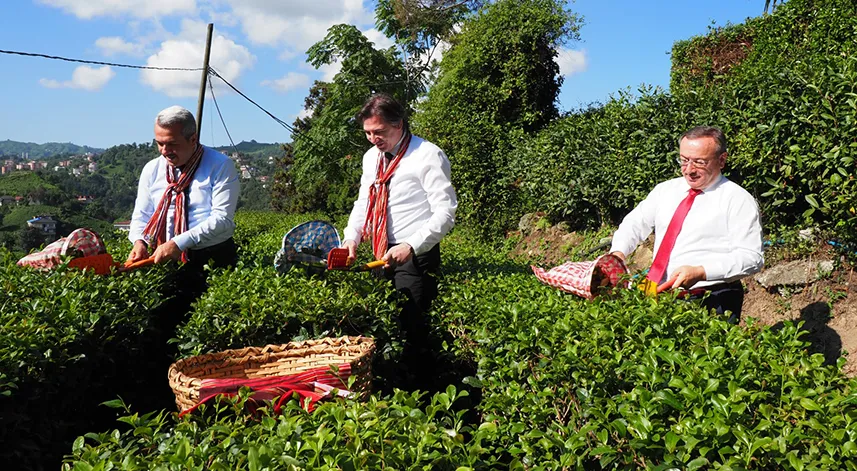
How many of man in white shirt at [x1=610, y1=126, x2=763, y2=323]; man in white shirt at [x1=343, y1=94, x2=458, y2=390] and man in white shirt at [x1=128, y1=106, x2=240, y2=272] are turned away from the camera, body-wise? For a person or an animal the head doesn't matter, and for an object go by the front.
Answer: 0

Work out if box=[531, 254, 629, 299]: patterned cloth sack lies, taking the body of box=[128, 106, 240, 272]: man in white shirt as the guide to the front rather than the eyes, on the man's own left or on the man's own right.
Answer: on the man's own left

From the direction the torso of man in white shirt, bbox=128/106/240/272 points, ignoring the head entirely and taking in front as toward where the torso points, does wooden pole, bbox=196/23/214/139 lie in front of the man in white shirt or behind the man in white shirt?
behind

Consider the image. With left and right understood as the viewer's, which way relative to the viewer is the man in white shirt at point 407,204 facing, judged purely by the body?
facing the viewer and to the left of the viewer

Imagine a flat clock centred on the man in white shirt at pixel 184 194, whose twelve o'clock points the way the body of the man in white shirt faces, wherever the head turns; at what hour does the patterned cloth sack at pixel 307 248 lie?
The patterned cloth sack is roughly at 9 o'clock from the man in white shirt.

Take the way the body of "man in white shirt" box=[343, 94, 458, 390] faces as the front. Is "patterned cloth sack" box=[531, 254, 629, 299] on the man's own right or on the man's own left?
on the man's own left

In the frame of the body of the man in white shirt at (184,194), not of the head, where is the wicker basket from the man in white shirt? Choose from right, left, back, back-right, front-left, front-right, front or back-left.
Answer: front-left

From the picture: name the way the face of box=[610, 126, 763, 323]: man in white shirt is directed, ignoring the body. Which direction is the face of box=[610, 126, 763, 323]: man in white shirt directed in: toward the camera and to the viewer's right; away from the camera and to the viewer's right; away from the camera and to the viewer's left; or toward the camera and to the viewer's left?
toward the camera and to the viewer's left

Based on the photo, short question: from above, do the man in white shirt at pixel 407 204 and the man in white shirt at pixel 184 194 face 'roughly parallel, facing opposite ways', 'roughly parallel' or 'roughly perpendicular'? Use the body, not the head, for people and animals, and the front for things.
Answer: roughly parallel

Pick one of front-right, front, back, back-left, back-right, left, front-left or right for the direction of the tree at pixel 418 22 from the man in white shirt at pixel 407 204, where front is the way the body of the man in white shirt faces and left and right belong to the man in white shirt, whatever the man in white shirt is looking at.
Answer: back-right

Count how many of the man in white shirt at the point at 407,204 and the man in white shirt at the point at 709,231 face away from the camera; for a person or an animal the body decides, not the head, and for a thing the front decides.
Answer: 0

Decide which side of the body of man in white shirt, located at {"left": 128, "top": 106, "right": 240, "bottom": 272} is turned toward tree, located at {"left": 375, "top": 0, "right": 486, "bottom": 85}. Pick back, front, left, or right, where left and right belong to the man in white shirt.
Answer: back

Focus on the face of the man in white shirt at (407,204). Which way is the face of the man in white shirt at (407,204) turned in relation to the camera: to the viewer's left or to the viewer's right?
to the viewer's left

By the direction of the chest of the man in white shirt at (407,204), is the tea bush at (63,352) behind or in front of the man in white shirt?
in front

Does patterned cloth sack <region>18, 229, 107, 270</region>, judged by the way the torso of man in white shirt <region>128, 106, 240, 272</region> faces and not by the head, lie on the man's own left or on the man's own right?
on the man's own right

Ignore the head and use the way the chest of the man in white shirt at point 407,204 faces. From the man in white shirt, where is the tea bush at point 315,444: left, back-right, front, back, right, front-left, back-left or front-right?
front-left

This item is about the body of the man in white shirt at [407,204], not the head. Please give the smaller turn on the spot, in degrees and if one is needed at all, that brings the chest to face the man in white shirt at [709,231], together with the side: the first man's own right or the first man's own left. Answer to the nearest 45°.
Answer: approximately 90° to the first man's own left

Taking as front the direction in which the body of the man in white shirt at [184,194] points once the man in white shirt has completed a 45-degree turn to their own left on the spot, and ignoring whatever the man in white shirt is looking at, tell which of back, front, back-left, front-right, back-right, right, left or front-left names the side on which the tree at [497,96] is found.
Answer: back-left
